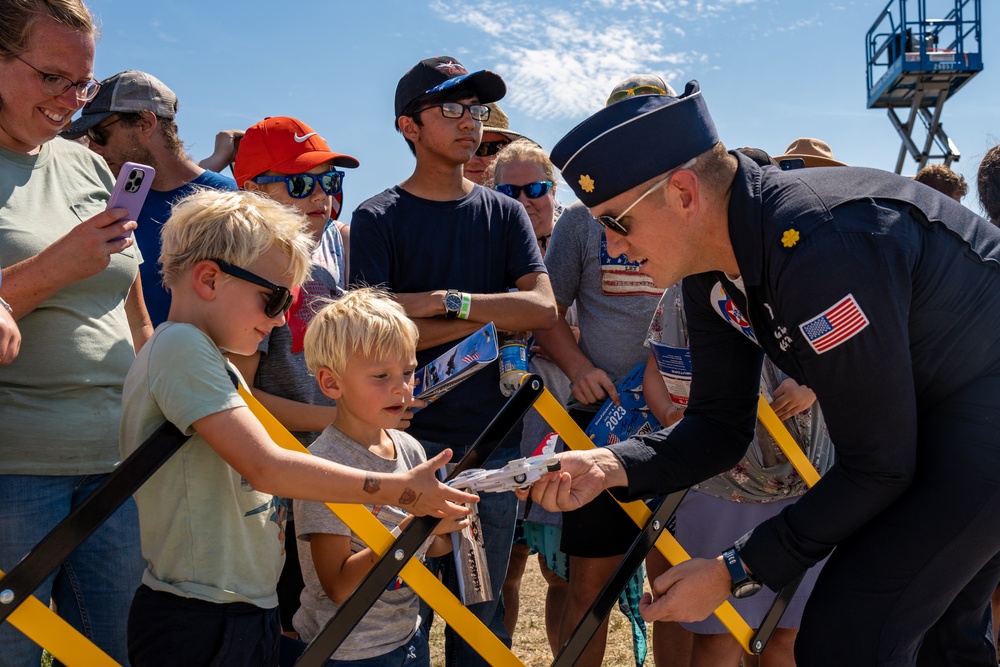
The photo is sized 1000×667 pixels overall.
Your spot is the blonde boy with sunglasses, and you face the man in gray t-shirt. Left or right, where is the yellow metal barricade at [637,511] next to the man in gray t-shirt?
right

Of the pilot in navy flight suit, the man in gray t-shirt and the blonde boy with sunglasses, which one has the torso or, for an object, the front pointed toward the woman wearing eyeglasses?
the pilot in navy flight suit

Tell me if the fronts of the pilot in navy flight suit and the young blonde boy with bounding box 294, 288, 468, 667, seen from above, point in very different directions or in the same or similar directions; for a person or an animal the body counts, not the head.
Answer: very different directions

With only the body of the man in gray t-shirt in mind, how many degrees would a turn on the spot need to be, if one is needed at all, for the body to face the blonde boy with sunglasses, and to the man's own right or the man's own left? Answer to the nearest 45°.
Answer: approximately 90° to the man's own right

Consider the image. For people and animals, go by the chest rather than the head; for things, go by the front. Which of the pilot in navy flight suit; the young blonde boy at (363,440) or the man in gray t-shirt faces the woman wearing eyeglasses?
the pilot in navy flight suit

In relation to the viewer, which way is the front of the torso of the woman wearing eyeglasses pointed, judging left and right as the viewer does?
facing the viewer and to the right of the viewer

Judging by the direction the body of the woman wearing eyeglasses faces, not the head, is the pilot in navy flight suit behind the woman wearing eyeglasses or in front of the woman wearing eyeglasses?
in front

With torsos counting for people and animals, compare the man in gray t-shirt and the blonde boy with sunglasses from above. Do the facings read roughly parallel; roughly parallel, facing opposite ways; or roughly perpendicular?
roughly perpendicular

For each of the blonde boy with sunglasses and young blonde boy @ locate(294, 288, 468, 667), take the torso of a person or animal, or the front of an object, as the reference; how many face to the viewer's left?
0

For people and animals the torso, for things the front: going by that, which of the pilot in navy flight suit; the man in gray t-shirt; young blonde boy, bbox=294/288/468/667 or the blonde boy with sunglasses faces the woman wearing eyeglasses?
the pilot in navy flight suit

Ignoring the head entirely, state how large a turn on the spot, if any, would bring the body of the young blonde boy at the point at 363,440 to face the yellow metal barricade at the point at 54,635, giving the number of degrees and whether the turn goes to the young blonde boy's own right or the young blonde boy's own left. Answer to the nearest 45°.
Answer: approximately 90° to the young blonde boy's own right

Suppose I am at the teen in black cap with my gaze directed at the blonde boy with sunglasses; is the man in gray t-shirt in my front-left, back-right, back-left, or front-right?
back-left

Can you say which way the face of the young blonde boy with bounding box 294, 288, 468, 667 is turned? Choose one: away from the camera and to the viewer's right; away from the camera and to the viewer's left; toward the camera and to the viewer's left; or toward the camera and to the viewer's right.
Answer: toward the camera and to the viewer's right

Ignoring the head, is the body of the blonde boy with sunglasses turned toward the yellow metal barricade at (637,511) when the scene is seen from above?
yes

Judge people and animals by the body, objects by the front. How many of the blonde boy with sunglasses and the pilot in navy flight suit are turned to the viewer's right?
1

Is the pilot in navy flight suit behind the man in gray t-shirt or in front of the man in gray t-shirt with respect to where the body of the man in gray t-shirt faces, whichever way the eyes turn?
in front

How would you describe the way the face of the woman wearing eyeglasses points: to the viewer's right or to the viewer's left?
to the viewer's right
